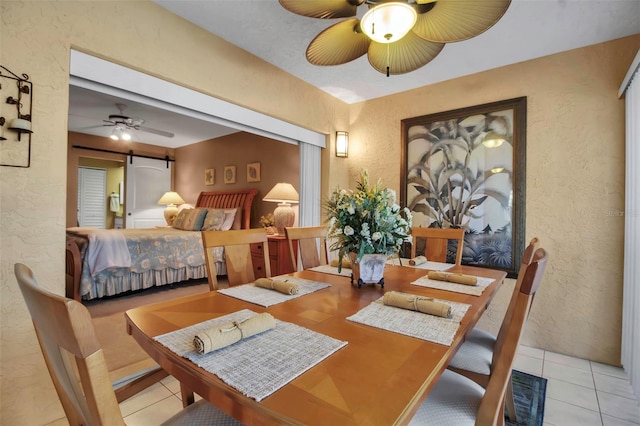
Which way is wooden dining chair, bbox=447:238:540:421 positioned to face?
to the viewer's left

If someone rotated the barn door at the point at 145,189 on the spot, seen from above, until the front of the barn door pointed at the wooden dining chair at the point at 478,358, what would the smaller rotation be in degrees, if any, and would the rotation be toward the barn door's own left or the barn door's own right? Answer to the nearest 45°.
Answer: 0° — it already faces it

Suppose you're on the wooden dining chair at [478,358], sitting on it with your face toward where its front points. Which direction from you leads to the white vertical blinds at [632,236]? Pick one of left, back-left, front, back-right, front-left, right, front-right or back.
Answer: back-right

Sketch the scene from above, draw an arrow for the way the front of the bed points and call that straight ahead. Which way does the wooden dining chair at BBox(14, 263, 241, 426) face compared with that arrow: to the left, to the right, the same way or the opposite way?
the opposite way

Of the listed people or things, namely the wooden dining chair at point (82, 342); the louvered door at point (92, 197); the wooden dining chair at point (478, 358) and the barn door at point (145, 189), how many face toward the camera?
2

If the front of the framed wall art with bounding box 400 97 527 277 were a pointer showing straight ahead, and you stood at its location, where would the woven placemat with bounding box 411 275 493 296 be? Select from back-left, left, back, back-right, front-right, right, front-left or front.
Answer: front-left

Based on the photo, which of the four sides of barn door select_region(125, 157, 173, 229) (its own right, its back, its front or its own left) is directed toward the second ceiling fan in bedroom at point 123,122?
front

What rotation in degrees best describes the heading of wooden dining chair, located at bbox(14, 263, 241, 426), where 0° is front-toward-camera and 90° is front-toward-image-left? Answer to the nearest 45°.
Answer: approximately 225°

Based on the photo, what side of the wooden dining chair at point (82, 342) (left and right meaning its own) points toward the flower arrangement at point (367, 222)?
front

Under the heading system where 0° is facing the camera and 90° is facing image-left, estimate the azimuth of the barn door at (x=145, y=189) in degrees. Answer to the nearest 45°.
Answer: approximately 0°

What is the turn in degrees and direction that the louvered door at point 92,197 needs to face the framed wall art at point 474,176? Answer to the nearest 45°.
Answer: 0° — it already faces it

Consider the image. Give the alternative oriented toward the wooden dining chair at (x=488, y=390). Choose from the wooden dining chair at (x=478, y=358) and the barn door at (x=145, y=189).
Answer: the barn door

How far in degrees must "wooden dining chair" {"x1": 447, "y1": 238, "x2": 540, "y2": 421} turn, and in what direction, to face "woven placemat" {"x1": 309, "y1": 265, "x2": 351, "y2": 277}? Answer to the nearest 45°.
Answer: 0° — it already faces it

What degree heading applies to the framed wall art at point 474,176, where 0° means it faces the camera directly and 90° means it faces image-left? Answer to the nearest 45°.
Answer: approximately 45°

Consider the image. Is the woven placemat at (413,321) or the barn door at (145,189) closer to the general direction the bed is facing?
the woven placemat

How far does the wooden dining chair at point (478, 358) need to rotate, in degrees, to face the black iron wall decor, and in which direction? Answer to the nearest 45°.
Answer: approximately 45° to its left

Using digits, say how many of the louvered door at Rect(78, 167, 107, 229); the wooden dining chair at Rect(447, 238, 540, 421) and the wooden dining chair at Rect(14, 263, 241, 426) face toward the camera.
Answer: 1

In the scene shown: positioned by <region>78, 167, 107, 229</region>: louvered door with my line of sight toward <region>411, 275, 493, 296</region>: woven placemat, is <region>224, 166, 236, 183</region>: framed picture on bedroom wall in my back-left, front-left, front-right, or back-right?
front-left
